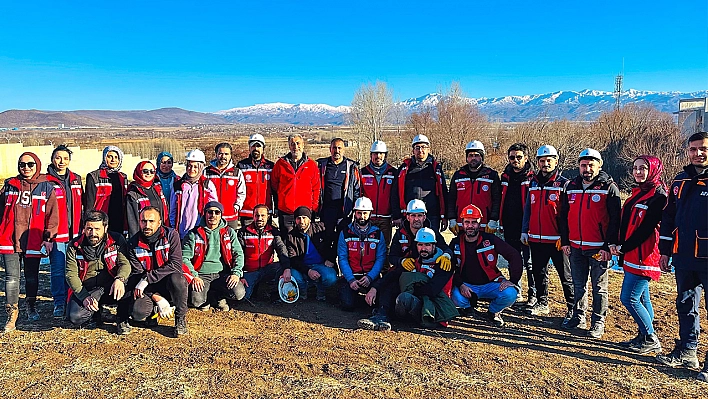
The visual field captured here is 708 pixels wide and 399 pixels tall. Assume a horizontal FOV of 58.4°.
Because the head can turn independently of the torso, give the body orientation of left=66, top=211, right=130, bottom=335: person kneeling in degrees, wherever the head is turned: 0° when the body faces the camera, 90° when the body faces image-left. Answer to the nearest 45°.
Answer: approximately 0°

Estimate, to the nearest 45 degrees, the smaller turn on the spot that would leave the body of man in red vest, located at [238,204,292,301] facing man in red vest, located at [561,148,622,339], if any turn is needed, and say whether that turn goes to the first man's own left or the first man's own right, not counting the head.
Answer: approximately 45° to the first man's own left
